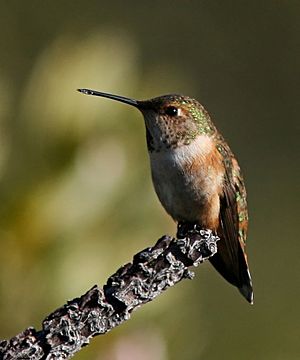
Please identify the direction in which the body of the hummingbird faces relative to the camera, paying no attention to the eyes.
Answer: to the viewer's left
